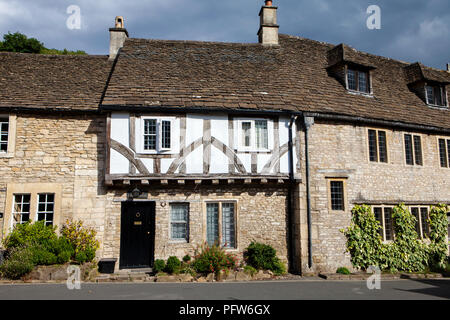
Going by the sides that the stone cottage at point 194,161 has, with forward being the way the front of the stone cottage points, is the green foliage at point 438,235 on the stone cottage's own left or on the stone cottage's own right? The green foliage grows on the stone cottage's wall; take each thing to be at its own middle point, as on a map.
on the stone cottage's own left

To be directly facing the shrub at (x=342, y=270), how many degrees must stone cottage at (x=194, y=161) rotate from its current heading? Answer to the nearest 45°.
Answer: approximately 90° to its left

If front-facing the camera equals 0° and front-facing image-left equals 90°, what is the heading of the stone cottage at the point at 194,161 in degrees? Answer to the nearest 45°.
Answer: approximately 0°

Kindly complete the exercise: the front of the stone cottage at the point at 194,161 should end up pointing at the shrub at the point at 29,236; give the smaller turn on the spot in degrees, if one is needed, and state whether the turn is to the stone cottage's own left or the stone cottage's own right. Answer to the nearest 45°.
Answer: approximately 90° to the stone cottage's own right
